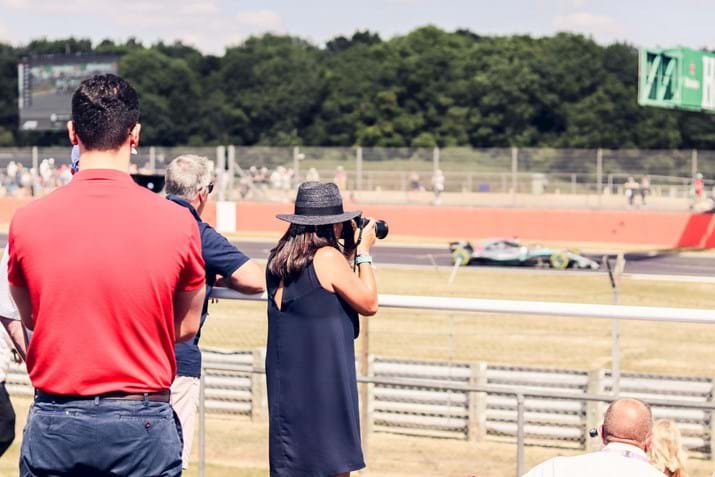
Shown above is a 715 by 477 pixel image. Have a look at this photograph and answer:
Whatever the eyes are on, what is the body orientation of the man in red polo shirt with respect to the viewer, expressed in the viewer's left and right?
facing away from the viewer

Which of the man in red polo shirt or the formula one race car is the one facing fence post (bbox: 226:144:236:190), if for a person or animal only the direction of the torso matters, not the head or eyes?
the man in red polo shirt

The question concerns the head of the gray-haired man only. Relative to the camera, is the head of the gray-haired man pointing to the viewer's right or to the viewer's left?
to the viewer's right

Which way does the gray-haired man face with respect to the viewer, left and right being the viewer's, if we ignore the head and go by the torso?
facing away from the viewer and to the right of the viewer

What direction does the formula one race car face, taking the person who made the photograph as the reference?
facing to the right of the viewer

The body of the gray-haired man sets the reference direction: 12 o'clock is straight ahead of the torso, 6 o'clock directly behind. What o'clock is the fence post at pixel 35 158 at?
The fence post is roughly at 10 o'clock from the gray-haired man.

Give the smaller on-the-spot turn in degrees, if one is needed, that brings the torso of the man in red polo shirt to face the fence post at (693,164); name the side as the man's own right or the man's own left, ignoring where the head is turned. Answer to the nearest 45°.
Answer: approximately 45° to the man's own right

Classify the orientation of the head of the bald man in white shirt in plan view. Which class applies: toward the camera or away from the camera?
away from the camera

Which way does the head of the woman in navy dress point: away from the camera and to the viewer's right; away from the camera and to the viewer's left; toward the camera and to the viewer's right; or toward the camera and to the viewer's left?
away from the camera and to the viewer's right

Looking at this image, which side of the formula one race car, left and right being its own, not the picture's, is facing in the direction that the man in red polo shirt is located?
right

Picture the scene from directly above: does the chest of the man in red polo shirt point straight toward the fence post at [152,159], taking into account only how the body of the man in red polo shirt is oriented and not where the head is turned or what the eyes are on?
yes

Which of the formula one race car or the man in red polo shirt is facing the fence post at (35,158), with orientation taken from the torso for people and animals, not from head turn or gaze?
the man in red polo shirt
